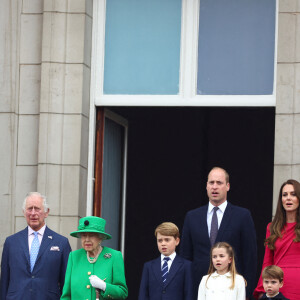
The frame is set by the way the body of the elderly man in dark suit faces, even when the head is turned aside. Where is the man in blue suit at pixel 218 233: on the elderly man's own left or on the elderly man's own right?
on the elderly man's own left

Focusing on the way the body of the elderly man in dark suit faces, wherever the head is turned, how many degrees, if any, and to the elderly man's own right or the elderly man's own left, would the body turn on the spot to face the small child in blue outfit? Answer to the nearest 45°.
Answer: approximately 45° to the elderly man's own left

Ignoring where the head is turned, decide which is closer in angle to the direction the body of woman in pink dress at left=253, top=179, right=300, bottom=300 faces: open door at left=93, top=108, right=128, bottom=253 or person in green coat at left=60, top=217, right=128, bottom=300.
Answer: the person in green coat

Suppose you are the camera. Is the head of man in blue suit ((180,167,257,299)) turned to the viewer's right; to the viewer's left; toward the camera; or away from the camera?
toward the camera

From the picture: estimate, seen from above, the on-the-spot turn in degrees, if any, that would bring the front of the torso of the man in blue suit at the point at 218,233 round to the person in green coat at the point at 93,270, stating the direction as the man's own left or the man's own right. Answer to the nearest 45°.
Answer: approximately 90° to the man's own right

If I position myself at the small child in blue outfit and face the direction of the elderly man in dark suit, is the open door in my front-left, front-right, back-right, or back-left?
front-right

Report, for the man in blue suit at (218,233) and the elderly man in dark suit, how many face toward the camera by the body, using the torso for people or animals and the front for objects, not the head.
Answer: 2

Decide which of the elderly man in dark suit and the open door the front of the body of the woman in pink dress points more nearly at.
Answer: the elderly man in dark suit

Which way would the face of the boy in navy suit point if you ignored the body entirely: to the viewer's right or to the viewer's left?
to the viewer's left

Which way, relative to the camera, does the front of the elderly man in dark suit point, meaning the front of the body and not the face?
toward the camera

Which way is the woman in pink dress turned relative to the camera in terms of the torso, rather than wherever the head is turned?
toward the camera

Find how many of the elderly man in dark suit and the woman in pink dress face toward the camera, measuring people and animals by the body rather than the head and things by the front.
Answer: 2

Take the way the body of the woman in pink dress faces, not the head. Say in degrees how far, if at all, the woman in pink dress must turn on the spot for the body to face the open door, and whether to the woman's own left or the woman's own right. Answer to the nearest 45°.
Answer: approximately 135° to the woman's own right
